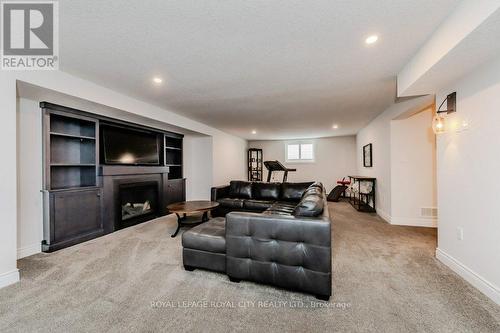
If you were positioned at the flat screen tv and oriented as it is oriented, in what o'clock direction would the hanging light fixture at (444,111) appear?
The hanging light fixture is roughly at 12 o'clock from the flat screen tv.

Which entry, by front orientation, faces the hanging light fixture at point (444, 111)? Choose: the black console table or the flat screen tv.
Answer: the flat screen tv

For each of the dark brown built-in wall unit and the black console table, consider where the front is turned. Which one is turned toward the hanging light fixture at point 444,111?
the dark brown built-in wall unit

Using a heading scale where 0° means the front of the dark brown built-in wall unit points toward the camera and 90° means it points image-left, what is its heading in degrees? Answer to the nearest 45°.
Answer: approximately 315°

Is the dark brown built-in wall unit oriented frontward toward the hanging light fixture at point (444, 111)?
yes

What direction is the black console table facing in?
to the viewer's left

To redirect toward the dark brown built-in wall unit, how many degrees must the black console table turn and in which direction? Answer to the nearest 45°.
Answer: approximately 45° to its left

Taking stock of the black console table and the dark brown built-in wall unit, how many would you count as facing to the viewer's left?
1

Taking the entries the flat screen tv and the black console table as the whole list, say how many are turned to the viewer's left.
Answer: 1

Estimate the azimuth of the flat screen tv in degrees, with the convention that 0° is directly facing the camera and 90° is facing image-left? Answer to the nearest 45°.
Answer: approximately 315°

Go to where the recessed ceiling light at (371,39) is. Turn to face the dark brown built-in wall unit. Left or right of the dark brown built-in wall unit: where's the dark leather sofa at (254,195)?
right

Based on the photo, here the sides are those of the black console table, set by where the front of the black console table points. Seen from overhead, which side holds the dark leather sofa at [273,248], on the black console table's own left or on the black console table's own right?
on the black console table's own left
